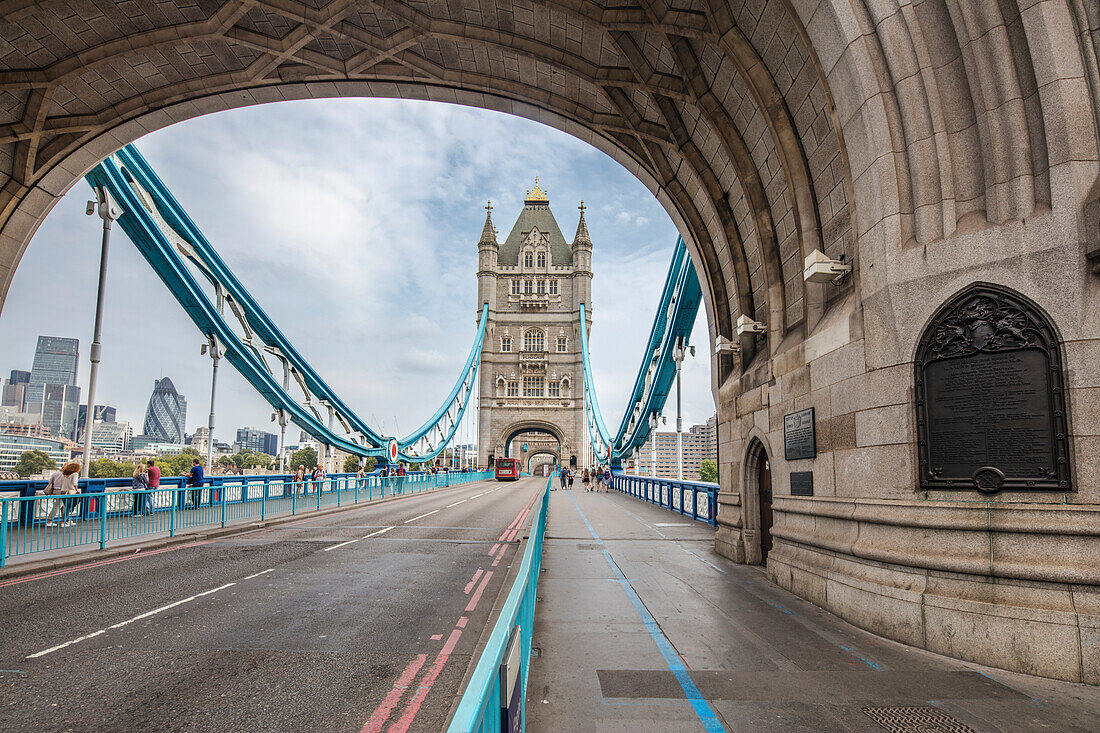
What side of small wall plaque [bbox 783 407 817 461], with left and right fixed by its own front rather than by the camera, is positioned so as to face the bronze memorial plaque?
left

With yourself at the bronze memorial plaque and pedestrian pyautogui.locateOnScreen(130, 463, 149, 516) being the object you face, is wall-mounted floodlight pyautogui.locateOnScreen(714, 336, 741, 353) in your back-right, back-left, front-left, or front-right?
front-right

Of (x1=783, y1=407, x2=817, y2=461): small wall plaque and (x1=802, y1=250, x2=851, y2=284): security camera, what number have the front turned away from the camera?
0

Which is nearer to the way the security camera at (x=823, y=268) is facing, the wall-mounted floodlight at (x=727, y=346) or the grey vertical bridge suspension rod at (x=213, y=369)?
the grey vertical bridge suspension rod

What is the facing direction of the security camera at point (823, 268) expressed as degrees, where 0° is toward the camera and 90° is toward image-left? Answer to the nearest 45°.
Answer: approximately 90°

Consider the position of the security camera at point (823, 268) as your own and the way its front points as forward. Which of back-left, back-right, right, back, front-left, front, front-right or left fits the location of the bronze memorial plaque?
back-left

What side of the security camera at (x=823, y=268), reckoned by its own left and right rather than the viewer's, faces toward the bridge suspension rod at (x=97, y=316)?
front

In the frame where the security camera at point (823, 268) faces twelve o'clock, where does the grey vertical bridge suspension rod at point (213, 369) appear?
The grey vertical bridge suspension rod is roughly at 1 o'clock from the security camera.

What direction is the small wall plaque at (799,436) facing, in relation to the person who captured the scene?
facing the viewer and to the left of the viewer

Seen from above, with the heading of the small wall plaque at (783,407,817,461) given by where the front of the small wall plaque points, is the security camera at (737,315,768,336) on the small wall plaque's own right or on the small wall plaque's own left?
on the small wall plaque's own right
